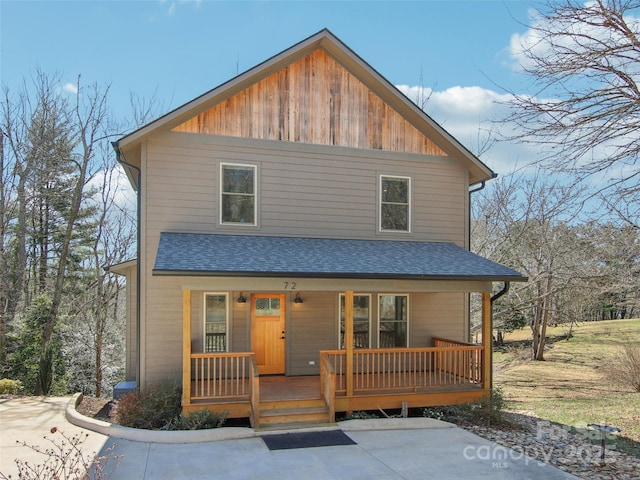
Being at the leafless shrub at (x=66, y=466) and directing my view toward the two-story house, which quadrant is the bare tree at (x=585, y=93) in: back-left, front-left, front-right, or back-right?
front-right

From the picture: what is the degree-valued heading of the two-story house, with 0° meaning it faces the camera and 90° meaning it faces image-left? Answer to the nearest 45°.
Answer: approximately 0°

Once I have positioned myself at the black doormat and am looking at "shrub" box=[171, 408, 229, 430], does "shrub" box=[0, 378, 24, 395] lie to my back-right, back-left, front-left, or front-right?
front-right

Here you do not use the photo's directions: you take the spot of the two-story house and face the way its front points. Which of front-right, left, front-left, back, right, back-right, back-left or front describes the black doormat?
front

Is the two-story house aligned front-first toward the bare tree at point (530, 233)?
no

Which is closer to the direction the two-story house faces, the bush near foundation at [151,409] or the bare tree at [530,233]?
the bush near foundation

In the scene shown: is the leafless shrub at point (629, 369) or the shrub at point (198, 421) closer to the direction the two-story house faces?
the shrub

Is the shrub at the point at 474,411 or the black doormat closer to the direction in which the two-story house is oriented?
the black doormat
